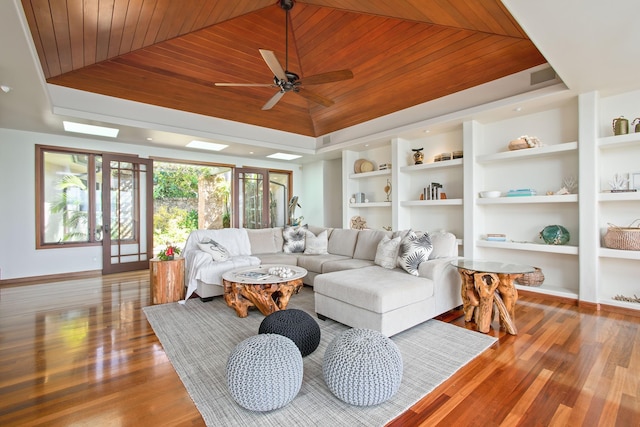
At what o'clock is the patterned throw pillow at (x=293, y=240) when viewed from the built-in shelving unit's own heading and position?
The patterned throw pillow is roughly at 1 o'clock from the built-in shelving unit.

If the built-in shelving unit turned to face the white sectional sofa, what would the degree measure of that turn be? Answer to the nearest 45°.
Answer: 0° — it already faces it

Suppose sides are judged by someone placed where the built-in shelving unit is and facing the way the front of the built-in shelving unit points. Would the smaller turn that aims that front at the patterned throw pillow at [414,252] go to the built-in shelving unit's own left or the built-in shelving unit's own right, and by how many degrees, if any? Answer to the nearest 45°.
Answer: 0° — it already faces it

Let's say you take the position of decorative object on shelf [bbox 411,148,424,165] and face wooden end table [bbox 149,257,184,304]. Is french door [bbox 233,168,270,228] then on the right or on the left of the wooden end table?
right

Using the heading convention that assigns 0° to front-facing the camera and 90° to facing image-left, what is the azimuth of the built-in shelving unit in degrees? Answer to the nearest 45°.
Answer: approximately 45°

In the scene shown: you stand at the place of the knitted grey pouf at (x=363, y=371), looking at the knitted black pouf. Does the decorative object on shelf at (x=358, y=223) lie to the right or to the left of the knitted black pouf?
right
